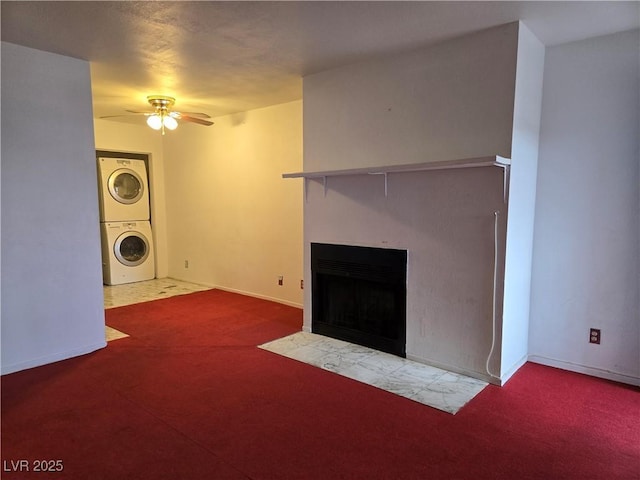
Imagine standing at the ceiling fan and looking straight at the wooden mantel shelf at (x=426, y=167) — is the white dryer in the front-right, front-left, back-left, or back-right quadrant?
back-left

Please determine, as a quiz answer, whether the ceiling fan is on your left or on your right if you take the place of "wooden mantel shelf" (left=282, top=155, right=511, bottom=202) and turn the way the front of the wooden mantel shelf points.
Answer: on your right

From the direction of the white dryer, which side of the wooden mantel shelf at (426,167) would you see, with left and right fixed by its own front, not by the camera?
right

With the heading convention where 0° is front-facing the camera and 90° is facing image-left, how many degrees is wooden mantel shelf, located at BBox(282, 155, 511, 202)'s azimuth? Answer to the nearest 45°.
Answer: approximately 45°

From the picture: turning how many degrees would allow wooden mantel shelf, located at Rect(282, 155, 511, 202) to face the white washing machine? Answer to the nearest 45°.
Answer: approximately 90° to its right
